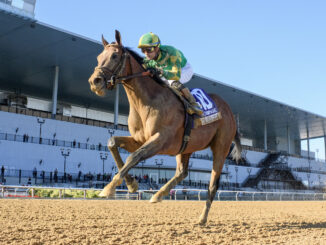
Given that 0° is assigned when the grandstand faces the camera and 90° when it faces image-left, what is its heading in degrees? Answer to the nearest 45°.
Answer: approximately 315°

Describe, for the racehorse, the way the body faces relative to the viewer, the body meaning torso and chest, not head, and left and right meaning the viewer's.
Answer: facing the viewer and to the left of the viewer

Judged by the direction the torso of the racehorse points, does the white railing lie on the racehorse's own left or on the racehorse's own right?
on the racehorse's own right

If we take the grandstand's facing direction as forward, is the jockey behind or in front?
in front

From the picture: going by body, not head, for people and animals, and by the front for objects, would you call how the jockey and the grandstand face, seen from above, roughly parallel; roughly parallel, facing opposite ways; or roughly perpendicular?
roughly perpendicular

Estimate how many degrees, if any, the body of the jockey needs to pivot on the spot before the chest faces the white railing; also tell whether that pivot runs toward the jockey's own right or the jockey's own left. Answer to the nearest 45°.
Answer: approximately 135° to the jockey's own right

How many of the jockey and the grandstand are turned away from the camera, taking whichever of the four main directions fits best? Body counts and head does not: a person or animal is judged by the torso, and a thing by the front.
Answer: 0

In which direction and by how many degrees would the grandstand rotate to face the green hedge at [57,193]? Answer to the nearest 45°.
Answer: approximately 45° to its right

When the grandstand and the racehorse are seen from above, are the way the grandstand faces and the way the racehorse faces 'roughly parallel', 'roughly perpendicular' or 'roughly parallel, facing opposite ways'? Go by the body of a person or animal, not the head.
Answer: roughly perpendicular
